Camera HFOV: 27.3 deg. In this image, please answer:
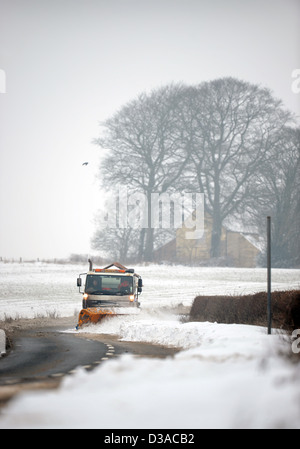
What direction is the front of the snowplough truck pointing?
toward the camera
